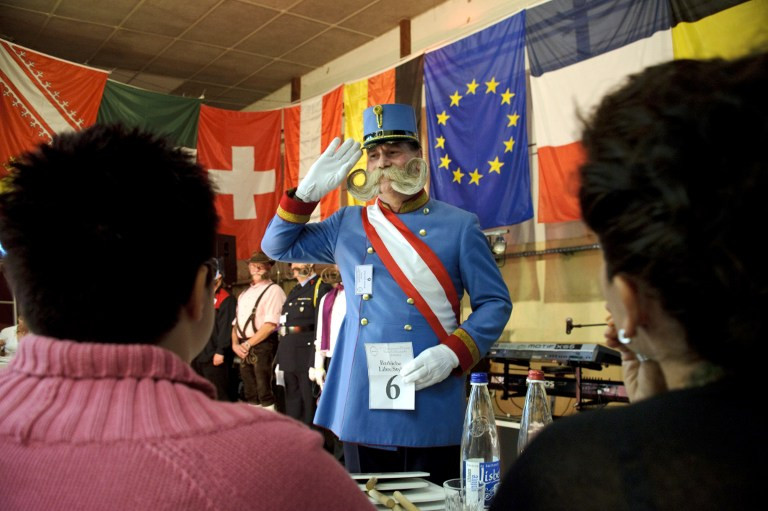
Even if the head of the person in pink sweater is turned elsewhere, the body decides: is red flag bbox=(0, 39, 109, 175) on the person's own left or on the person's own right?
on the person's own left

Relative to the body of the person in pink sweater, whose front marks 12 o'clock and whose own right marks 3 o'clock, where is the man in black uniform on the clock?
The man in black uniform is roughly at 11 o'clock from the person in pink sweater.

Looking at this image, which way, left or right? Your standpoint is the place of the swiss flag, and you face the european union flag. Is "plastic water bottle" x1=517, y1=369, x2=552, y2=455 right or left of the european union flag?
right

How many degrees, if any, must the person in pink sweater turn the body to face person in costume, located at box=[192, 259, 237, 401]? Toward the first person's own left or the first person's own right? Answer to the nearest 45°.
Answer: approximately 45° to the first person's own left

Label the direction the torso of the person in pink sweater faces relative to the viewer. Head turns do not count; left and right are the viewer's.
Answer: facing away from the viewer and to the right of the viewer

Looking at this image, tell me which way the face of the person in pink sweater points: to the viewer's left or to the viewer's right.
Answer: to the viewer's right
